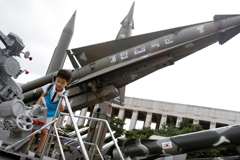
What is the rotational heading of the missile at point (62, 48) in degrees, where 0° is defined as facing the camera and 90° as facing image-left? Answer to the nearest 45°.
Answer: approximately 270°

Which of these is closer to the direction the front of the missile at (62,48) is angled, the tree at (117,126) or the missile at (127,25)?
the missile

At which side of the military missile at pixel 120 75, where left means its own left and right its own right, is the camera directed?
right

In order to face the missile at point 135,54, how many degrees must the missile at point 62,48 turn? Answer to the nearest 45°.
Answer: approximately 45° to its right
